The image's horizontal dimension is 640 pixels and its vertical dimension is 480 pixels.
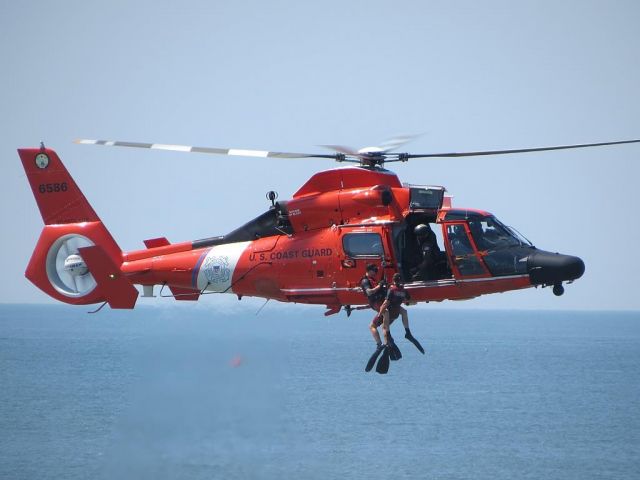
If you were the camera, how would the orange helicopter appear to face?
facing to the right of the viewer
